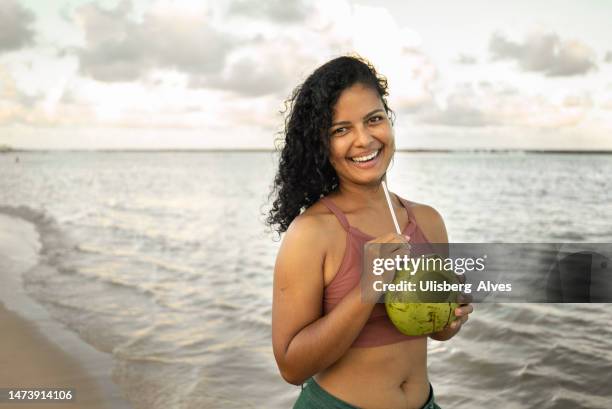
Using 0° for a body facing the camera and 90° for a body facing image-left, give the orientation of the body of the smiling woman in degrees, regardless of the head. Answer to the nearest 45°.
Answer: approximately 315°
